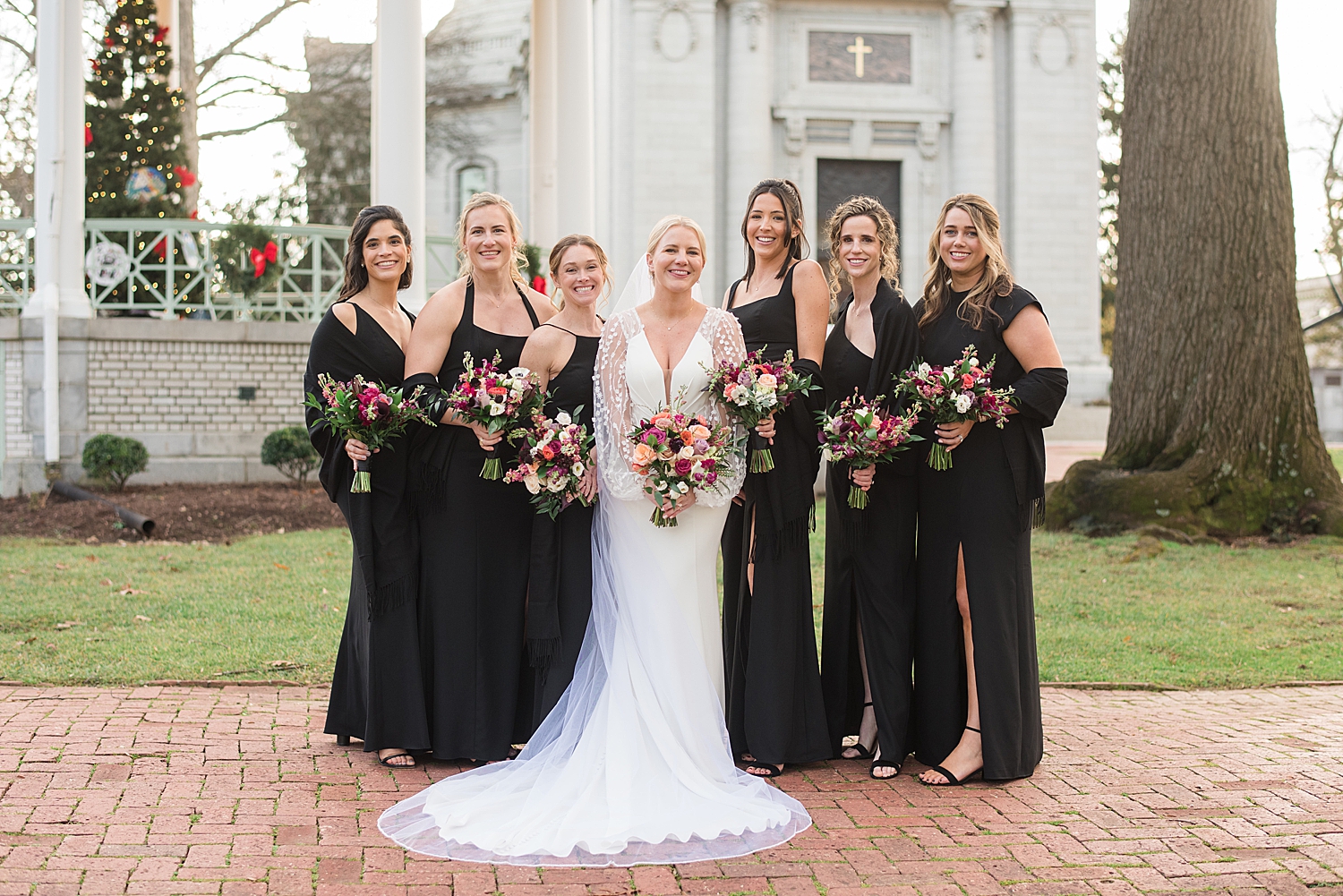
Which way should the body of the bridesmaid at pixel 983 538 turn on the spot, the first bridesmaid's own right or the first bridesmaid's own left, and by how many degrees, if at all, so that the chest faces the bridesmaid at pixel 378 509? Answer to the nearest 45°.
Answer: approximately 45° to the first bridesmaid's own right

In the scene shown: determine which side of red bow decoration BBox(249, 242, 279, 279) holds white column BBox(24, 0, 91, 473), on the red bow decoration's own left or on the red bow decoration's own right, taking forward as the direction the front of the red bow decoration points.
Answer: on the red bow decoration's own right

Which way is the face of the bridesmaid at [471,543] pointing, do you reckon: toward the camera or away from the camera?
toward the camera

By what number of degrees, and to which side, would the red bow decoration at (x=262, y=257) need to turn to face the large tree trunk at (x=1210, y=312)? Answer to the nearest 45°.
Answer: approximately 45° to its left

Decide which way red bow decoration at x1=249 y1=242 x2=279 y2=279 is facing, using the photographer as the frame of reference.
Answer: facing the viewer

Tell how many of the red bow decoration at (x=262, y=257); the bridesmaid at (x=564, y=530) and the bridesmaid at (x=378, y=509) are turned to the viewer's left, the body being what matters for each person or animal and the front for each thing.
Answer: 0

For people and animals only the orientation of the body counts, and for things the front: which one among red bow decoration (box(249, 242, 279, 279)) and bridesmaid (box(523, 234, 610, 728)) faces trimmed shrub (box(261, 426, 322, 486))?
the red bow decoration

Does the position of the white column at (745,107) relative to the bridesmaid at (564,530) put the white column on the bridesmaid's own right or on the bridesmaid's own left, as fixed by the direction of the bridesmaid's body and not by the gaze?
on the bridesmaid's own left

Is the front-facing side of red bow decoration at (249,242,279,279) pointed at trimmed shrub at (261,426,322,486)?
yes

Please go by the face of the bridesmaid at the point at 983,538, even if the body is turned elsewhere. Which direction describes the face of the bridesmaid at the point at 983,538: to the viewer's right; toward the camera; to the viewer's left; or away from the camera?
toward the camera

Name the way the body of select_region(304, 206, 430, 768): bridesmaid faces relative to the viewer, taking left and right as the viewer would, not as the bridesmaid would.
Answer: facing the viewer and to the right of the viewer

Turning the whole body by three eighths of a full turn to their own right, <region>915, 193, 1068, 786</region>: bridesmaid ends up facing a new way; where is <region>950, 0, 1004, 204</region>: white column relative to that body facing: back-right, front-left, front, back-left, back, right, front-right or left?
front

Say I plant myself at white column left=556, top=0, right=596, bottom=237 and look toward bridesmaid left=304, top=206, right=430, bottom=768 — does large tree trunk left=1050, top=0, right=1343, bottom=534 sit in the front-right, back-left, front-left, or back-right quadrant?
front-left

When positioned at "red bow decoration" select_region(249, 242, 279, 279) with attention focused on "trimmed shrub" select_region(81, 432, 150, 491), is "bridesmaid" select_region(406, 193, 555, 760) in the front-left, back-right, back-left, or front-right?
front-left

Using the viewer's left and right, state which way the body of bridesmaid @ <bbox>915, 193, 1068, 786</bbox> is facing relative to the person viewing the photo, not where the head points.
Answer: facing the viewer and to the left of the viewer
